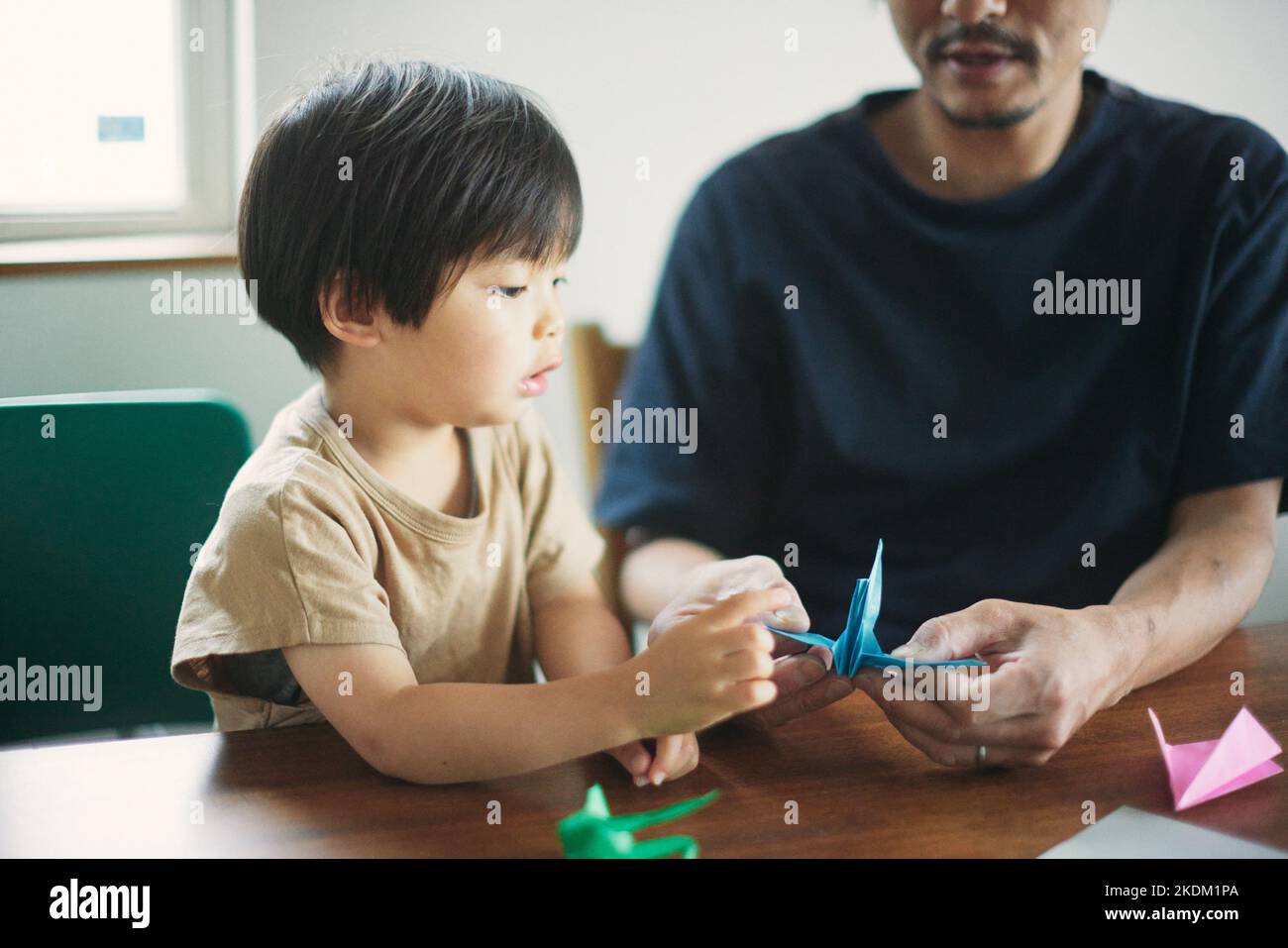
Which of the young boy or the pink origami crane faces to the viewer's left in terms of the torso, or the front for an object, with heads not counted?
the pink origami crane

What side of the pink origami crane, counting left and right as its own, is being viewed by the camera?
left
